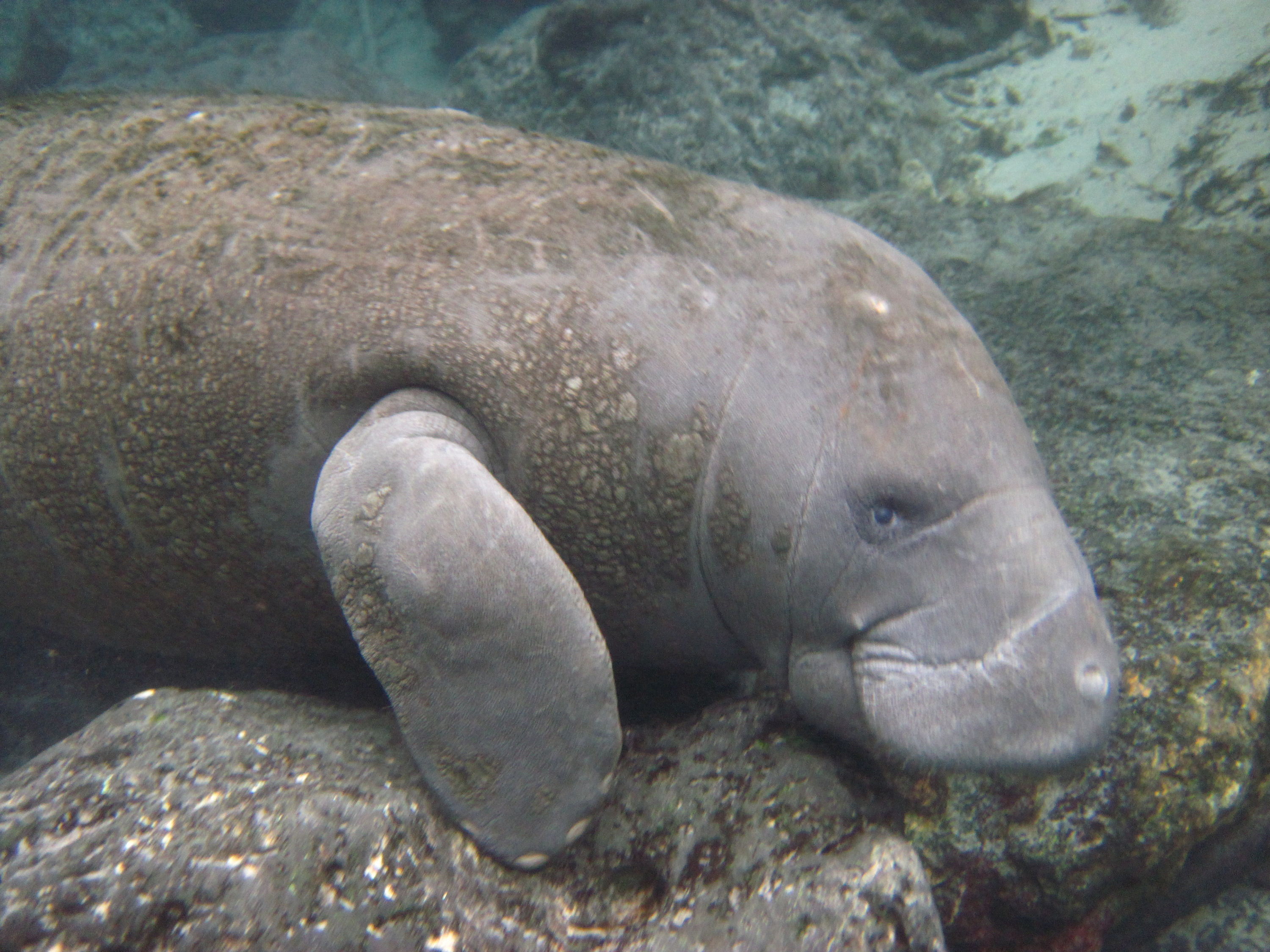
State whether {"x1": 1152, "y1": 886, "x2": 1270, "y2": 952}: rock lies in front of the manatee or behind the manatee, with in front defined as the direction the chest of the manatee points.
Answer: in front

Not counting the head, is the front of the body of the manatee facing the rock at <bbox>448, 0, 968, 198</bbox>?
no

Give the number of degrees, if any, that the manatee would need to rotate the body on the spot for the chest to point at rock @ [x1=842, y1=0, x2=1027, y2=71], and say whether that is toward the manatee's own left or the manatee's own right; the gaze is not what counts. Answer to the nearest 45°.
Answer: approximately 45° to the manatee's own left

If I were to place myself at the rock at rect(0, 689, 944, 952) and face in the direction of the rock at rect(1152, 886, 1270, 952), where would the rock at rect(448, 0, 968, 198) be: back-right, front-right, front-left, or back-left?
front-left

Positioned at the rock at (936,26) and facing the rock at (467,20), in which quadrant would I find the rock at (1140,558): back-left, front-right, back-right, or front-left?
back-left

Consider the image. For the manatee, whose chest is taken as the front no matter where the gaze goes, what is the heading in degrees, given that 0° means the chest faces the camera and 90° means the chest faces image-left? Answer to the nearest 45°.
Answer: approximately 270°
